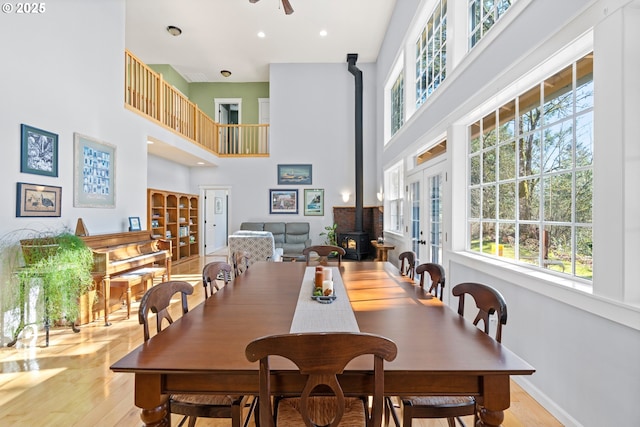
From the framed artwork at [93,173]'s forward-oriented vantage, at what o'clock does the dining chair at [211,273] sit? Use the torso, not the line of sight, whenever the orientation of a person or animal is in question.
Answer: The dining chair is roughly at 1 o'clock from the framed artwork.

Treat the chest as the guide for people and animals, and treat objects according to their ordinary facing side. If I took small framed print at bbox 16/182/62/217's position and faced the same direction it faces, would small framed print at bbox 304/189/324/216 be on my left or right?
on my left

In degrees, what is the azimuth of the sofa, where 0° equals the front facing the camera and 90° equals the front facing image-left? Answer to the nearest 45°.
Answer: approximately 0°

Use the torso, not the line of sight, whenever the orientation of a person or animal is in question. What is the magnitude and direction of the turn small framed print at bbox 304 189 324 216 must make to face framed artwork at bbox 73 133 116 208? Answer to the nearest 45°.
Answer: approximately 45° to its right

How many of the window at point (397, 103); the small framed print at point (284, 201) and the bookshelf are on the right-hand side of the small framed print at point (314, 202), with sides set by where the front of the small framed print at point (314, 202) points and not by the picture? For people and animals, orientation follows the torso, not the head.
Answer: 2

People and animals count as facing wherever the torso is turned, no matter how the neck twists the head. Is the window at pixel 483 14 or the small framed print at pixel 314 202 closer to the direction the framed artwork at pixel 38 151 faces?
the window

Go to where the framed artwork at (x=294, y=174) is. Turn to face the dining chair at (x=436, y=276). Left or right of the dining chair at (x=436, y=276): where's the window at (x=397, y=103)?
left

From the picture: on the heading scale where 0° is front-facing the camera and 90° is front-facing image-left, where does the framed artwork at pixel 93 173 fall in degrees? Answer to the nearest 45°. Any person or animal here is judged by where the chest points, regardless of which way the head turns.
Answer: approximately 315°
